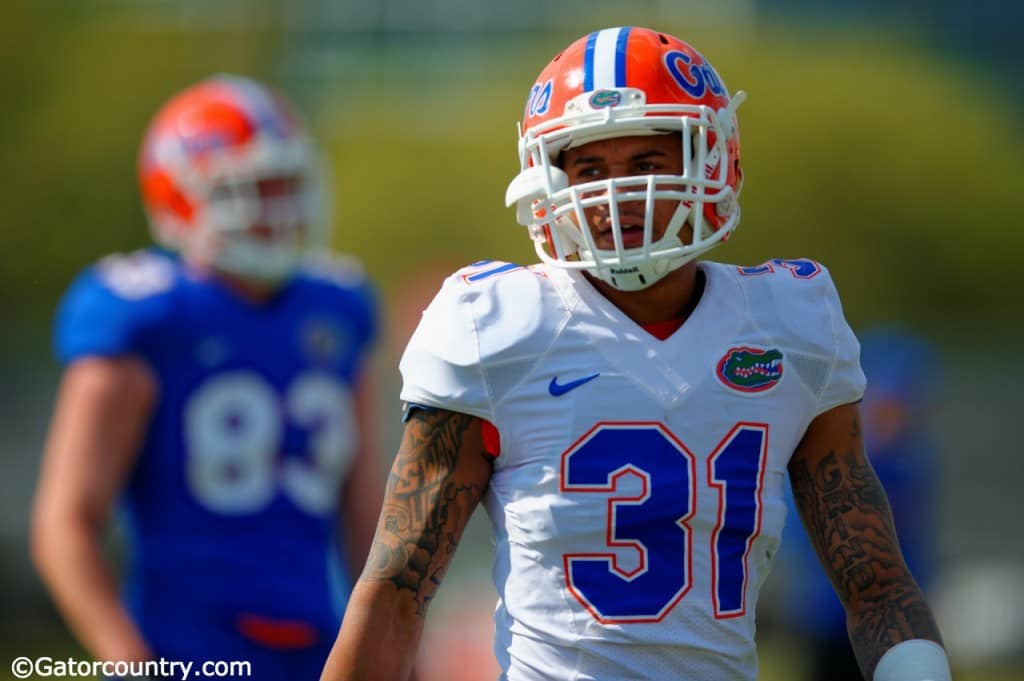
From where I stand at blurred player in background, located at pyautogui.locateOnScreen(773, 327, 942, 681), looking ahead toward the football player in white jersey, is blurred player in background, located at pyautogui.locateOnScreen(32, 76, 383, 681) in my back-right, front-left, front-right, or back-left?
front-right

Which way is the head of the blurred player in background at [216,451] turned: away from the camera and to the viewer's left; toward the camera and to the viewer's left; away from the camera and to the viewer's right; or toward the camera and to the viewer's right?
toward the camera and to the viewer's right

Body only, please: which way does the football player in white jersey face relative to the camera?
toward the camera

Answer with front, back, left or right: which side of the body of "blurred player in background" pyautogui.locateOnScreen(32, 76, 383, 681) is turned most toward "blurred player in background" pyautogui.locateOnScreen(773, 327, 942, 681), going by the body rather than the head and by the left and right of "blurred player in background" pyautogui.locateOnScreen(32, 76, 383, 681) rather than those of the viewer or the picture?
left

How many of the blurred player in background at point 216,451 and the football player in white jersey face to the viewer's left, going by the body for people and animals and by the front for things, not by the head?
0

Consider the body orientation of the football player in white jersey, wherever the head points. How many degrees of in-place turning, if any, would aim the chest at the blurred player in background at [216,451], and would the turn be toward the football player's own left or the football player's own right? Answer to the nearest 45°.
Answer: approximately 135° to the football player's own right

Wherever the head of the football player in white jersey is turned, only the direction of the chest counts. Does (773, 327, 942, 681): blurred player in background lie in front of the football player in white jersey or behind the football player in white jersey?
behind

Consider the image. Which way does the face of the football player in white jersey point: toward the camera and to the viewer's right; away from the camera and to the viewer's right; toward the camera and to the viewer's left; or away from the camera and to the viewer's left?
toward the camera and to the viewer's left

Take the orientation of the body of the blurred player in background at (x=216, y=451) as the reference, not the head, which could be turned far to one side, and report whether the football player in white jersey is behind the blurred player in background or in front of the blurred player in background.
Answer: in front

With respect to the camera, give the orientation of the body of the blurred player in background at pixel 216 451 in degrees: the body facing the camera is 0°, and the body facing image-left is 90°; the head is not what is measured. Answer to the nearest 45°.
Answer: approximately 315°
